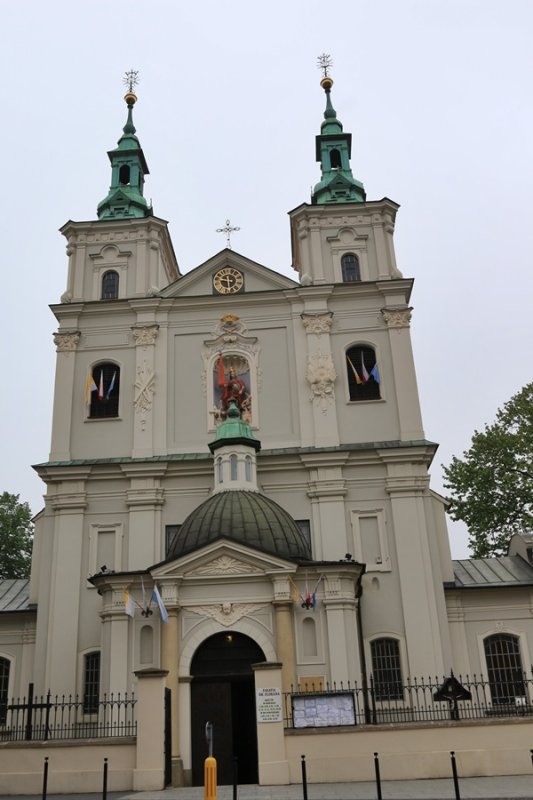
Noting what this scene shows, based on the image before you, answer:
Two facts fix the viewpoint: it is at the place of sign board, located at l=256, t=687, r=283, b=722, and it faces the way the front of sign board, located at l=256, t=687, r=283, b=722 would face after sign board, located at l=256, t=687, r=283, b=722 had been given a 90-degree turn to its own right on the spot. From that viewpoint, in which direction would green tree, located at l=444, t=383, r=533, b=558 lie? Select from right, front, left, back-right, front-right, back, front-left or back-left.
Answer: back-right

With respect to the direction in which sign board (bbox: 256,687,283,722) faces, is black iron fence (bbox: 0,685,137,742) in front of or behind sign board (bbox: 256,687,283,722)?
behind

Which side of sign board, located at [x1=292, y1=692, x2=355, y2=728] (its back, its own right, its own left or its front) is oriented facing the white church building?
back

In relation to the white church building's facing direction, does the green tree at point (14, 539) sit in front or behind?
behind

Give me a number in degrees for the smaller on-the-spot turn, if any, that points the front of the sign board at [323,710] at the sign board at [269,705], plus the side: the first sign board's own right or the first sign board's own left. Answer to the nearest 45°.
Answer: approximately 90° to the first sign board's own right

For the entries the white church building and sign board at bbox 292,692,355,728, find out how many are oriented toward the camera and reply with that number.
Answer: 2

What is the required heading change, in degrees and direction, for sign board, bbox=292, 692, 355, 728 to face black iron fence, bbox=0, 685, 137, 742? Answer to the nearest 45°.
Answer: approximately 135° to its right

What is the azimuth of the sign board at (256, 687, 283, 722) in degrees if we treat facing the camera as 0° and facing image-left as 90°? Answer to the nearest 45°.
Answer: approximately 0°

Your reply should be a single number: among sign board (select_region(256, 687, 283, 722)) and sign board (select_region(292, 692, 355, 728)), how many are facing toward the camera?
2

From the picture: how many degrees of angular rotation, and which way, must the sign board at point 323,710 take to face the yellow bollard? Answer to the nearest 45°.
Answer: approximately 45° to its right

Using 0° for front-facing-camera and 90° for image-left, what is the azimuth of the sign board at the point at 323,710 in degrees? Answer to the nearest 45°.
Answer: approximately 0°

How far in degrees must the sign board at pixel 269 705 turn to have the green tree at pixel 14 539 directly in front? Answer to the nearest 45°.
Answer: approximately 135° to its right
